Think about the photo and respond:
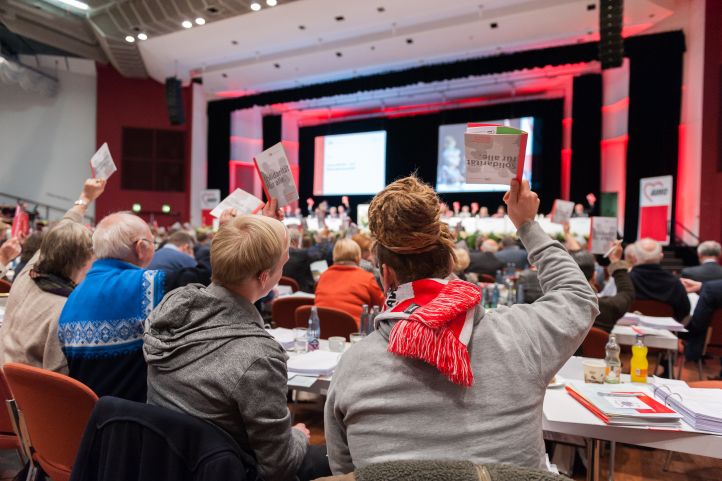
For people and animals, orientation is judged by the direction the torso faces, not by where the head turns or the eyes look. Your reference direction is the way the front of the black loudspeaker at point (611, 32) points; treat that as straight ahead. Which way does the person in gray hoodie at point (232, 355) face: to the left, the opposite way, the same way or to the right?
the opposite way

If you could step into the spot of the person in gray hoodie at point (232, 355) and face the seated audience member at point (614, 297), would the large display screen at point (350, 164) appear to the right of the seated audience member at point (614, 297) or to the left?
left

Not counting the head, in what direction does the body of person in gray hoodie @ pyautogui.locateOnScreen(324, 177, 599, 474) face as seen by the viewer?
away from the camera

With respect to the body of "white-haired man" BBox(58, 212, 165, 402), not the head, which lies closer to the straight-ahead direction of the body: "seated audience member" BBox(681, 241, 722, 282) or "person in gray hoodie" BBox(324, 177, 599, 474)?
the seated audience member

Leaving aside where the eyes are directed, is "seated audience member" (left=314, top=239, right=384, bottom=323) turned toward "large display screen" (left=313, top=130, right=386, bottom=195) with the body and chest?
yes

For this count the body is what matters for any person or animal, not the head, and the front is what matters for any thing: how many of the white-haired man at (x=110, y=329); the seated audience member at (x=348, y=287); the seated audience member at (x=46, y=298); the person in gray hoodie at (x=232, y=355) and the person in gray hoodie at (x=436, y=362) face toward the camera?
0

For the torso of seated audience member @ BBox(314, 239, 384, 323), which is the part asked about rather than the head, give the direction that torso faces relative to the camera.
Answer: away from the camera

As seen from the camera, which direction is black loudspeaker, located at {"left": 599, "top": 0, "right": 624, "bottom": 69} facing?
toward the camera

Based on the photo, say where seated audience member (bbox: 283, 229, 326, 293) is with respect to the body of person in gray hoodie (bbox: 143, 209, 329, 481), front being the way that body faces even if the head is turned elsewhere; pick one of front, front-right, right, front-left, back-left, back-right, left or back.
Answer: front-left

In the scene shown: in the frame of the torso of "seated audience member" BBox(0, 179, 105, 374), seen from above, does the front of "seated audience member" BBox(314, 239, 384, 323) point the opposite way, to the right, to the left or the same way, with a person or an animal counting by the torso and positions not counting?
the same way

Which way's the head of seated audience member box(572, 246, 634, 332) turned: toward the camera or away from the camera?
away from the camera

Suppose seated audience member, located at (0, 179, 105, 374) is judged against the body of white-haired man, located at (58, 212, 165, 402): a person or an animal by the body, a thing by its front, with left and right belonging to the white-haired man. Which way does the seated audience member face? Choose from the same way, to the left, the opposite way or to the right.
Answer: the same way

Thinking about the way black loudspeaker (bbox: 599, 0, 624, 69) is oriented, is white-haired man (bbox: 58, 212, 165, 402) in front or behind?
in front

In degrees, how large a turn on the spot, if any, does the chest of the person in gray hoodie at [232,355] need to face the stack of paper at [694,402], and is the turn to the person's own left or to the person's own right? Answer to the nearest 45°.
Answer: approximately 45° to the person's own right

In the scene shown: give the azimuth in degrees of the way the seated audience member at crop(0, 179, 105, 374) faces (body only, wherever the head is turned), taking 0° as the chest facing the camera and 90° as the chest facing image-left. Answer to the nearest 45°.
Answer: approximately 225°

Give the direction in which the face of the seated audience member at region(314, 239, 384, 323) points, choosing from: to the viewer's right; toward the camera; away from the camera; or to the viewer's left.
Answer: away from the camera

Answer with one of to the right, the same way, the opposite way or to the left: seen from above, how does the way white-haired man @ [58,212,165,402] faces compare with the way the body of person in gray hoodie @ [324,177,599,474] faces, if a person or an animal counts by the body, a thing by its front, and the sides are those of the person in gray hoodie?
the same way

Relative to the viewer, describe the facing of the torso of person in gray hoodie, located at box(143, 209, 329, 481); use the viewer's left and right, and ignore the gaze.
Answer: facing away from the viewer and to the right of the viewer
